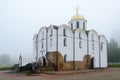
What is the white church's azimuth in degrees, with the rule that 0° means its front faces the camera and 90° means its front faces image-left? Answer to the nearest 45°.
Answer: approximately 45°
